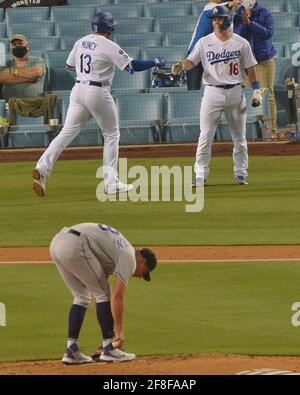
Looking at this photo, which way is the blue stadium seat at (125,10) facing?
toward the camera

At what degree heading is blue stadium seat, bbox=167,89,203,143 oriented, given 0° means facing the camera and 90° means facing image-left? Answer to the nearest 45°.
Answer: approximately 0°

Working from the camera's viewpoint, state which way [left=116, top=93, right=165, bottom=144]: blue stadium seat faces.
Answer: facing the viewer

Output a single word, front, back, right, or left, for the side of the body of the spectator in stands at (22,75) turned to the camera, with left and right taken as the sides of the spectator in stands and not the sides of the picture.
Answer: front

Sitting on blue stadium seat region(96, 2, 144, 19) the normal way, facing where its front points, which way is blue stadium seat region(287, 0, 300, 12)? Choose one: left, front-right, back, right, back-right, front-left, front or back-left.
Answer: left

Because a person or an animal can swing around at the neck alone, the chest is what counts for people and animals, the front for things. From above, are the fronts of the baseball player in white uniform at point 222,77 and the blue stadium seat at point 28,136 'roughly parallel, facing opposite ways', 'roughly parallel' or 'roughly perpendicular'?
roughly parallel

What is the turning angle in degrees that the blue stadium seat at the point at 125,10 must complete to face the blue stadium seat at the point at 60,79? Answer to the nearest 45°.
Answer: approximately 45° to its right

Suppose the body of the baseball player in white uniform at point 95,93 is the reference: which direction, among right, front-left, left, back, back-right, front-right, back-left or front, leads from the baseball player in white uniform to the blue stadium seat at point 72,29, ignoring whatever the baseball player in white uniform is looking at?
front-left

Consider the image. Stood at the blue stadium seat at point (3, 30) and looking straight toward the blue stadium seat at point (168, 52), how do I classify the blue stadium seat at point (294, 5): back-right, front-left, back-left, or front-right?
front-left

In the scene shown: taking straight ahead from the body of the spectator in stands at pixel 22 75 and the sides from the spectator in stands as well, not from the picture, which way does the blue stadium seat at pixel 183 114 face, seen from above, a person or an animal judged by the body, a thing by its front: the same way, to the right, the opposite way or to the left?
the same way

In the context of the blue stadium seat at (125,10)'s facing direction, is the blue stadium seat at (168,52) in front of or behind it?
in front

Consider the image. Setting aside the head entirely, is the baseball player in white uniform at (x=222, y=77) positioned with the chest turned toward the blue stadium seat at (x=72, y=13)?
no

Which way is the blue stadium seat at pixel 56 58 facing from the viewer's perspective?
toward the camera

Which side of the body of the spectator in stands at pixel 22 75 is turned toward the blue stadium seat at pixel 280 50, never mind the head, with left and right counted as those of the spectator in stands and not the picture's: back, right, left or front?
left

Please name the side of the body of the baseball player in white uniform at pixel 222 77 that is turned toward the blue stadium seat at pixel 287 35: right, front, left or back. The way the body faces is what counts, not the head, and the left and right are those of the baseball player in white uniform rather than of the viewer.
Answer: back

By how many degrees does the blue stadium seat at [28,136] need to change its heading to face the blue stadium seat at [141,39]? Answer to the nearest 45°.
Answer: approximately 135° to its left

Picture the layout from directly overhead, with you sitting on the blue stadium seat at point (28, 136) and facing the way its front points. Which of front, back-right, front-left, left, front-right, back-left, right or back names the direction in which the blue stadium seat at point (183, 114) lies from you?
left

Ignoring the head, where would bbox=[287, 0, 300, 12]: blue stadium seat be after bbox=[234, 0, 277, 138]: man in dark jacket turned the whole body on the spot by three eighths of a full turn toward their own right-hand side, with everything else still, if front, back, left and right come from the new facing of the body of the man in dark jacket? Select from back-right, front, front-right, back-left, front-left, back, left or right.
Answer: front

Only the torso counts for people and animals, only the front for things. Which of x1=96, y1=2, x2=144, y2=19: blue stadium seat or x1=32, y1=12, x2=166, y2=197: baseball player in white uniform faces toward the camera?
the blue stadium seat

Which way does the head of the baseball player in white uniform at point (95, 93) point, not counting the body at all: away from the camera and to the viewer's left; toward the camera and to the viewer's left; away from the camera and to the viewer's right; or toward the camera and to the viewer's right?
away from the camera and to the viewer's right

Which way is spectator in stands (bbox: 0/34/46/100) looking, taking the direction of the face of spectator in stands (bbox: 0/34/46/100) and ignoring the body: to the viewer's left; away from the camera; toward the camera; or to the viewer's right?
toward the camera
